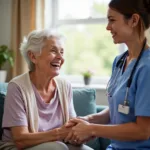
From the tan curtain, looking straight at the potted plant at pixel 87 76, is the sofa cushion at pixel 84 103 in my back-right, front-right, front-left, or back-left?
front-right

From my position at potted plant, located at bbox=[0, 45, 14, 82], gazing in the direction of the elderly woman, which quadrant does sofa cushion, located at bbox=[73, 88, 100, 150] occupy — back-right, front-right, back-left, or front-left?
front-left

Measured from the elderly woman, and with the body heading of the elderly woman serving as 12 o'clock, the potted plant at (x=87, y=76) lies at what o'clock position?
The potted plant is roughly at 8 o'clock from the elderly woman.

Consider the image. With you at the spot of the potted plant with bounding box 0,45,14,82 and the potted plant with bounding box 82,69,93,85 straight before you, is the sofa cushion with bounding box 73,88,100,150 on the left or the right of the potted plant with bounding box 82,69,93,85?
right

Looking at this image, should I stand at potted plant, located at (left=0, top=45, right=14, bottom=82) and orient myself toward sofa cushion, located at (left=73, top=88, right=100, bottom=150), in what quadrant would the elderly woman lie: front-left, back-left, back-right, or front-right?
front-right

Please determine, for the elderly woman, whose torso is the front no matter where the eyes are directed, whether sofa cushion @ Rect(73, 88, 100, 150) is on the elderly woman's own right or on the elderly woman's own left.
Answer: on the elderly woman's own left

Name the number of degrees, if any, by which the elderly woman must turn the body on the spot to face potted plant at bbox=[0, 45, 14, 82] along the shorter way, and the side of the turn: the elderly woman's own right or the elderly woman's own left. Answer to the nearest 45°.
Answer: approximately 135° to the elderly woman's own left

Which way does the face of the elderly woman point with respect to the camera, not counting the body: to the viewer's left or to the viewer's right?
to the viewer's right

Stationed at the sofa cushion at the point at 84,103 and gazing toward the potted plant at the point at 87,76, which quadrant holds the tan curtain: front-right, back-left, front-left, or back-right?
front-left

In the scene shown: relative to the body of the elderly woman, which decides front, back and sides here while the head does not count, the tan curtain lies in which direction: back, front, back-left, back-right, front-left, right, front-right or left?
back-left

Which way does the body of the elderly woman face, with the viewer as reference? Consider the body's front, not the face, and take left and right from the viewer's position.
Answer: facing the viewer and to the right of the viewer
